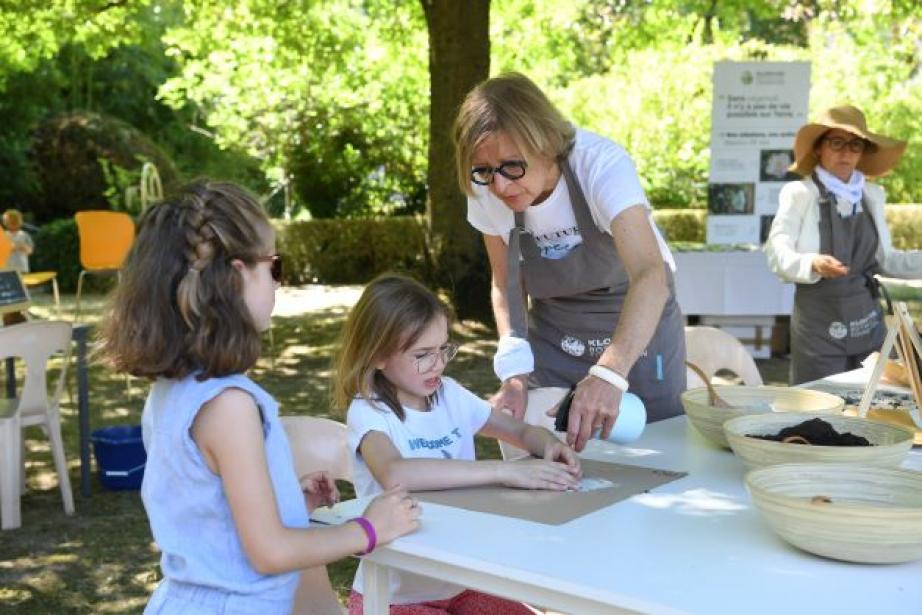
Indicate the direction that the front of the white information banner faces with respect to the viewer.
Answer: facing the viewer

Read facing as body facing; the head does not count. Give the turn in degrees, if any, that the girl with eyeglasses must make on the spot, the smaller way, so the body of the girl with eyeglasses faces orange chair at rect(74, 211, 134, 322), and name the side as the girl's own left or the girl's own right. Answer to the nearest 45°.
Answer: approximately 180°

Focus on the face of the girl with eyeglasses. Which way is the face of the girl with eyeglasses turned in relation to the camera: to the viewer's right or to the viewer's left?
to the viewer's right

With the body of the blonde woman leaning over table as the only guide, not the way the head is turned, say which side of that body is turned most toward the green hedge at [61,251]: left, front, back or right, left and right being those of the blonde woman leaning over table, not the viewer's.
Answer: right

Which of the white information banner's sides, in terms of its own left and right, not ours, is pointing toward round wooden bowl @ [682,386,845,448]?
front

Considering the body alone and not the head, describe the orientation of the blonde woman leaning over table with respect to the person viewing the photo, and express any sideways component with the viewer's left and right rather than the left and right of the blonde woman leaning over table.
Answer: facing the viewer and to the left of the viewer

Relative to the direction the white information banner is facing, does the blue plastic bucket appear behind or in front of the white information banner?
in front

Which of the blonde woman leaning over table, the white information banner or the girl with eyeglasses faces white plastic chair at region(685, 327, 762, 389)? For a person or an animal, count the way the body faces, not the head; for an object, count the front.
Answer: the white information banner

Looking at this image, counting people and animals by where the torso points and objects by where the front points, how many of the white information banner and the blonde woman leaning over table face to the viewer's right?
0

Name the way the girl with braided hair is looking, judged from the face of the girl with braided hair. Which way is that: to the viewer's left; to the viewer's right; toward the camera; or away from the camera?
to the viewer's right

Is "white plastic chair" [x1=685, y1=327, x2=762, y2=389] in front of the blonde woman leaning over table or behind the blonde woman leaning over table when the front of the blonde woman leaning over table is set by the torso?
behind

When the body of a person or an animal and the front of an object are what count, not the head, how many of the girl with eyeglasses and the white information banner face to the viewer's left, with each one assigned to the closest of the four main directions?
0

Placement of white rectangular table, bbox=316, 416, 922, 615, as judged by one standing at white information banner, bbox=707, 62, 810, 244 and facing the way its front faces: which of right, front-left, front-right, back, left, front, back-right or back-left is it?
front

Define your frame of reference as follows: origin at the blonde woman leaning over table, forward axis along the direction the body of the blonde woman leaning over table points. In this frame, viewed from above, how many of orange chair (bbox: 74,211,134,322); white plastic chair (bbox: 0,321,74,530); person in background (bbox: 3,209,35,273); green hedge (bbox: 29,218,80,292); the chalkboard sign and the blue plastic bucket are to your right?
6
